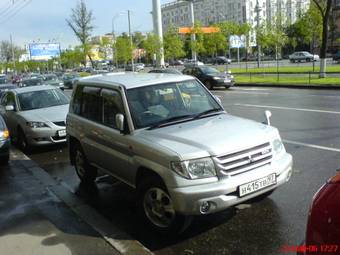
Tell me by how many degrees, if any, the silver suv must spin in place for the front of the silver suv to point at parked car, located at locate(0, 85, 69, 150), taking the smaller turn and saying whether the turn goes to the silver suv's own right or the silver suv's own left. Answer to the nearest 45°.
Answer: approximately 180°

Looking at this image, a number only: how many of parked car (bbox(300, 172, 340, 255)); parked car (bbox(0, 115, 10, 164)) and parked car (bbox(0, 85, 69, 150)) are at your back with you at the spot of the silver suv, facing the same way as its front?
2

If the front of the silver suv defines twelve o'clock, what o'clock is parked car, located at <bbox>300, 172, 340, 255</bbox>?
The parked car is roughly at 1 o'clock from the silver suv.

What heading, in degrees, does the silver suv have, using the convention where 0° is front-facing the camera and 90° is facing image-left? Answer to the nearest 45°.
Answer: approximately 315°

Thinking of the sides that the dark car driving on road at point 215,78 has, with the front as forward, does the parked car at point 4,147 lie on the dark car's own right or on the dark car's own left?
on the dark car's own right

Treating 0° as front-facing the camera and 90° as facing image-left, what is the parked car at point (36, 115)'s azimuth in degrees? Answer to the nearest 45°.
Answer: approximately 315°

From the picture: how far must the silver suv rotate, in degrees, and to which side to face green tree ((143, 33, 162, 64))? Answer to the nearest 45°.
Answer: approximately 135° to its left

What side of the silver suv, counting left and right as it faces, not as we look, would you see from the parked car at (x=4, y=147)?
back

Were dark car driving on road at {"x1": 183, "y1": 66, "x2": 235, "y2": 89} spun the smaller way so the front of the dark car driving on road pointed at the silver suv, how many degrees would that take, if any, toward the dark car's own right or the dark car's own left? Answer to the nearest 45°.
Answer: approximately 45° to the dark car's own right
